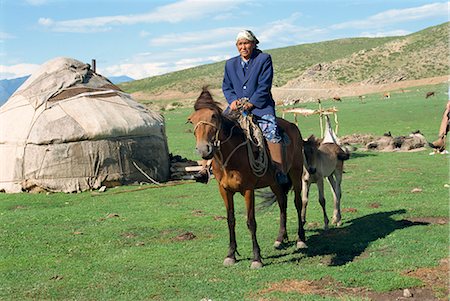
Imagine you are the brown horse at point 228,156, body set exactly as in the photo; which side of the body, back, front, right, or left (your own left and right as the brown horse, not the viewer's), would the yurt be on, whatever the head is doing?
right

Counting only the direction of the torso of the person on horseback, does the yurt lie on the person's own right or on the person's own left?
on the person's own right

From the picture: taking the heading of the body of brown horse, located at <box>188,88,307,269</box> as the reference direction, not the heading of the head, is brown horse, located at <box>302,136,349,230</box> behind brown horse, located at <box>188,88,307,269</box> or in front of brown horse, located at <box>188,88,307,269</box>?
behind

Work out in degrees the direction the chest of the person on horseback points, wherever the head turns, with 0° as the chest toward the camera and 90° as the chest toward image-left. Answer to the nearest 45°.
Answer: approximately 45°

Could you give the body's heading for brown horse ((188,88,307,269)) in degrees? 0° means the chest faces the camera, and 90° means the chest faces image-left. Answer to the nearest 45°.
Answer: approximately 45°
